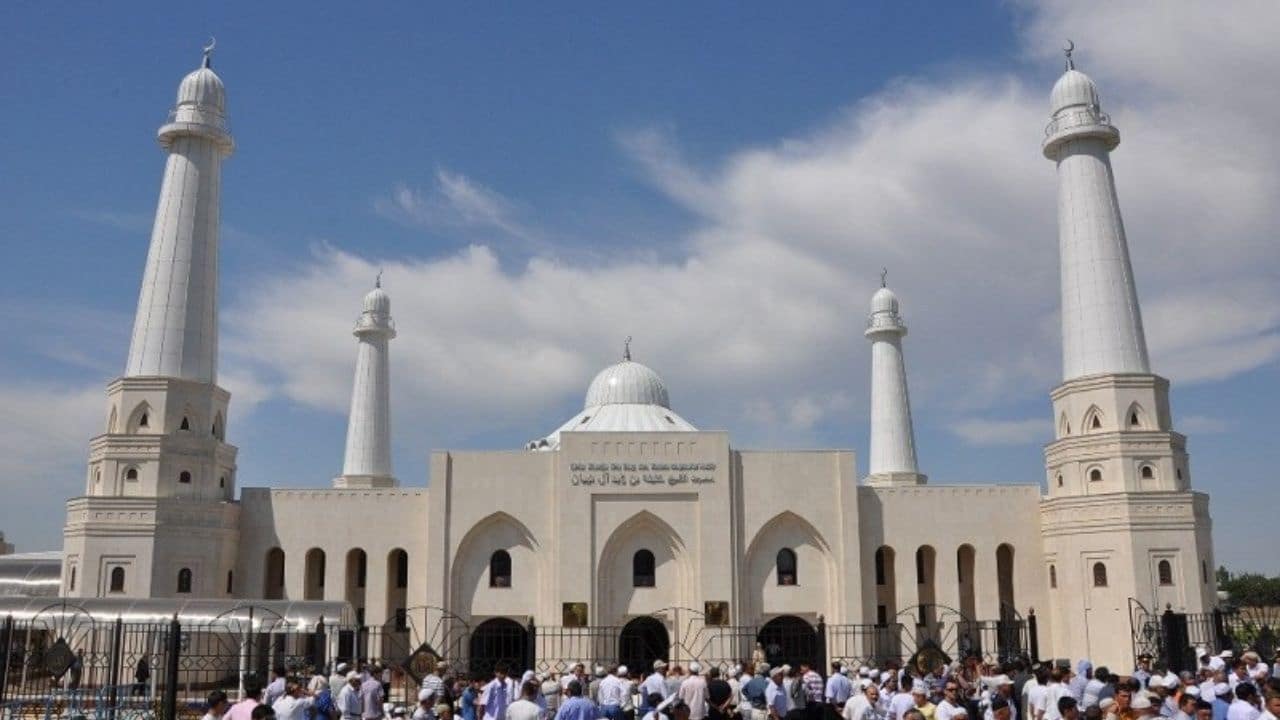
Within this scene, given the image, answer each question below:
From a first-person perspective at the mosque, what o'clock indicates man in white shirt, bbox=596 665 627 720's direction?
The man in white shirt is roughly at 12 o'clock from the mosque.

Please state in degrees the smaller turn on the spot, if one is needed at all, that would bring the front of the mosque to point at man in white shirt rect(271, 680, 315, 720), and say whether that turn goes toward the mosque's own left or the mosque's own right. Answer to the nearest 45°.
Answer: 0° — it already faces them

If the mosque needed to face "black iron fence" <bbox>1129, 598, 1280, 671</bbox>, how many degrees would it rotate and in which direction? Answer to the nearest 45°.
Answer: approximately 45° to its left

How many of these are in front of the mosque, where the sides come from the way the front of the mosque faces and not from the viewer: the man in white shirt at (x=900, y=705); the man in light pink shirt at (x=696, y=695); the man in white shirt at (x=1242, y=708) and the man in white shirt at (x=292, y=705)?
4

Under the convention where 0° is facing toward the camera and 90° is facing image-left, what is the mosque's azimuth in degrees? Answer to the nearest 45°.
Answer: approximately 0°

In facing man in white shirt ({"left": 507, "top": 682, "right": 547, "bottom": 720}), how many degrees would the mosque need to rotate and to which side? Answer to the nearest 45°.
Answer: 0° — it already faces them

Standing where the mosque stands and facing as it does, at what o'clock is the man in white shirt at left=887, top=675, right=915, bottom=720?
The man in white shirt is roughly at 12 o'clock from the mosque.

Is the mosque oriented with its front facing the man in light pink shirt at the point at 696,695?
yes

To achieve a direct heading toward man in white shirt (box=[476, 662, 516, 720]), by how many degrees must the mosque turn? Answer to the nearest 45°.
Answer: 0° — it already faces them

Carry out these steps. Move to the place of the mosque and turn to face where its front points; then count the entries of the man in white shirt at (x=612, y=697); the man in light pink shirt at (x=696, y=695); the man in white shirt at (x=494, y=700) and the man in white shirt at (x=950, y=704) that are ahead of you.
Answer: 4

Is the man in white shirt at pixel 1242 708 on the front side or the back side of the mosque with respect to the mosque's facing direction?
on the front side
